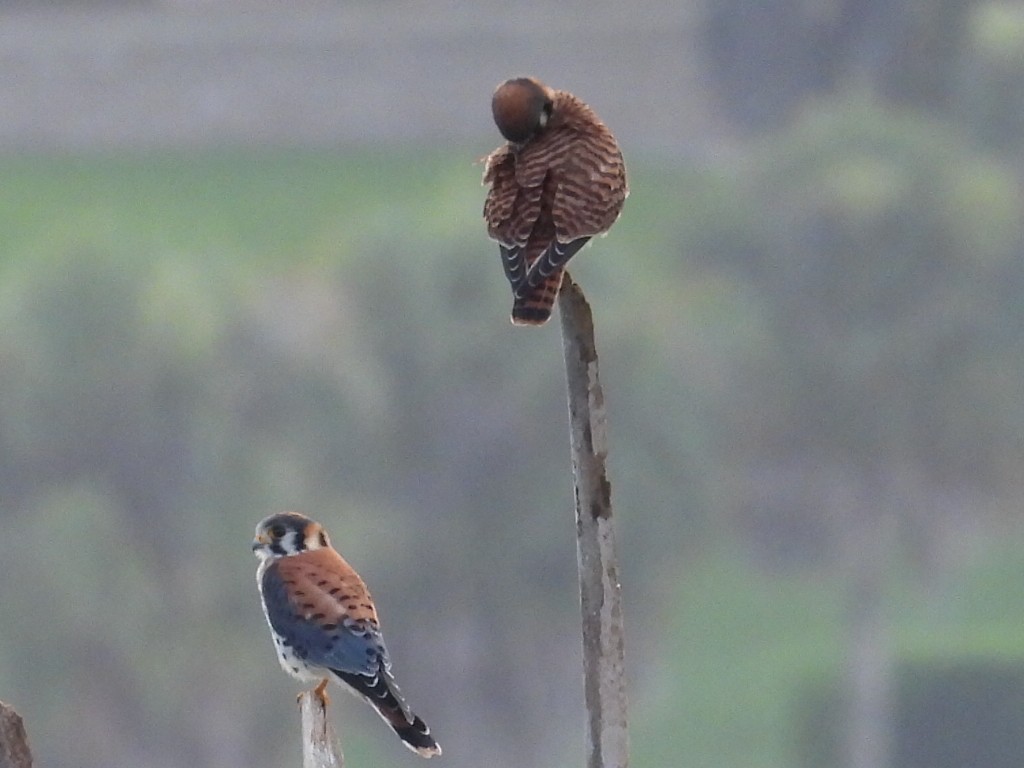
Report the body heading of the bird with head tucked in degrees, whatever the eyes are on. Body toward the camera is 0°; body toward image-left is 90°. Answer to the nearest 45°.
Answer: approximately 180°
